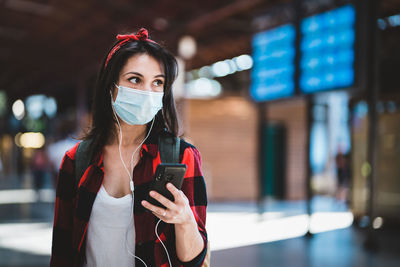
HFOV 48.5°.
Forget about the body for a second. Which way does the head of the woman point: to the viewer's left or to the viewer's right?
to the viewer's right

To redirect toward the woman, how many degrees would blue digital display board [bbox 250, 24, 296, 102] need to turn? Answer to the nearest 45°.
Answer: approximately 45° to its left

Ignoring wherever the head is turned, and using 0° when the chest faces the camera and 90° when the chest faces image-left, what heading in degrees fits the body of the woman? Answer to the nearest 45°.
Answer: approximately 0°

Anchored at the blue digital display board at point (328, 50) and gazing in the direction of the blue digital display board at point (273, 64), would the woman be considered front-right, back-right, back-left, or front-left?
back-left

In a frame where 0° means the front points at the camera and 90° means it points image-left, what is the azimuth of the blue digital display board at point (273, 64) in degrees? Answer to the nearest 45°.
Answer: approximately 45°

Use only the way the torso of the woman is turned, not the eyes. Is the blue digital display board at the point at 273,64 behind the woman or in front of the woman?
behind

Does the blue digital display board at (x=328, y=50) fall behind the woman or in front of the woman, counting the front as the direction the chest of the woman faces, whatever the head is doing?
behind

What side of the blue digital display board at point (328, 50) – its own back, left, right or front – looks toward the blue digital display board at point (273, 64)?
right
